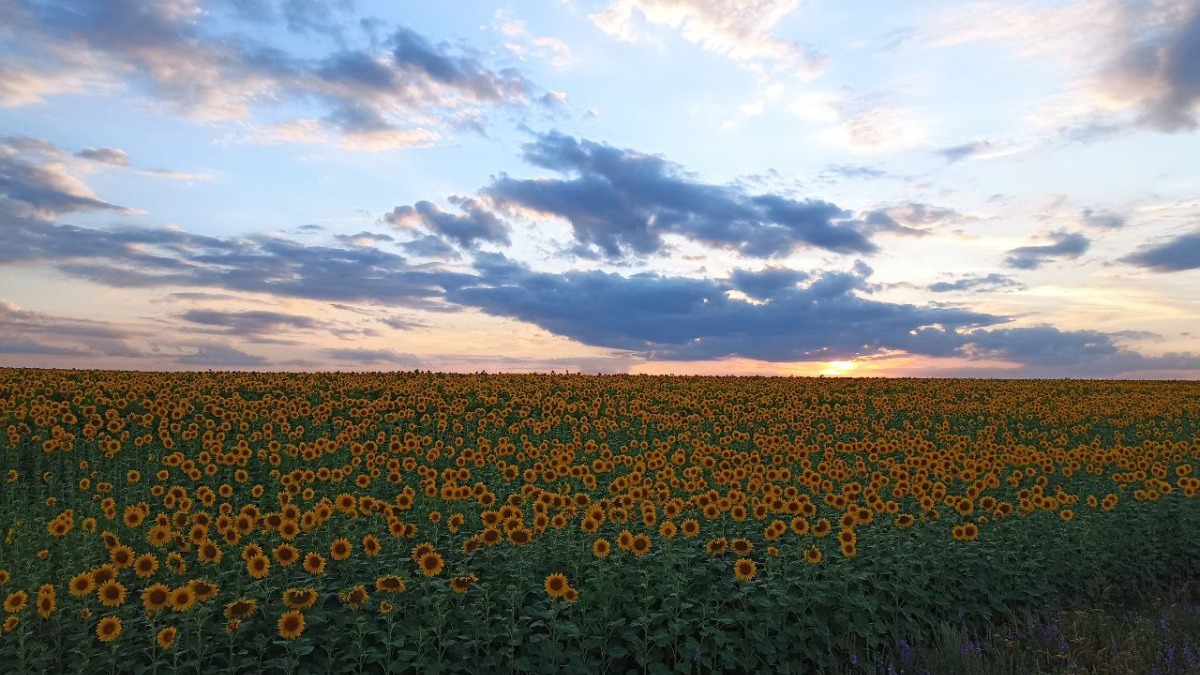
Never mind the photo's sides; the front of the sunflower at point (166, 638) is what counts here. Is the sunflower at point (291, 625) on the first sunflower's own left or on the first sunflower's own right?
on the first sunflower's own left

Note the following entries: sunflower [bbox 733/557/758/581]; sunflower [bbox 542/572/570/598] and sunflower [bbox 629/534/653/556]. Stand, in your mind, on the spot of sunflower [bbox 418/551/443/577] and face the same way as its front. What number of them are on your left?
3

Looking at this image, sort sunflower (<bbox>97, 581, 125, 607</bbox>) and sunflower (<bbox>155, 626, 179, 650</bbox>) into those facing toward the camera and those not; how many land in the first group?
2

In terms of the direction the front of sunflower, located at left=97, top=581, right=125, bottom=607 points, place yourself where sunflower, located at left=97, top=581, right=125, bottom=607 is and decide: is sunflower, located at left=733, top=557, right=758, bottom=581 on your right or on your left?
on your left

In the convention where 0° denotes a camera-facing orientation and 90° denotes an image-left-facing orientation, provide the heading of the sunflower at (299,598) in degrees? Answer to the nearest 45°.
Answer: approximately 0°
